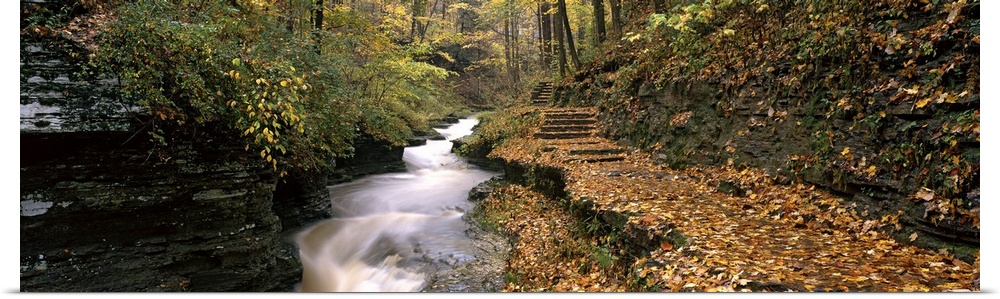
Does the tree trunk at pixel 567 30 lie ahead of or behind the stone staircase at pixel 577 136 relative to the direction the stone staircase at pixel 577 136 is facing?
behind

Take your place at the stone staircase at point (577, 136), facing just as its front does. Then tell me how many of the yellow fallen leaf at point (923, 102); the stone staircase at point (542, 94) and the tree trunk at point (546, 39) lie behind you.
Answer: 2

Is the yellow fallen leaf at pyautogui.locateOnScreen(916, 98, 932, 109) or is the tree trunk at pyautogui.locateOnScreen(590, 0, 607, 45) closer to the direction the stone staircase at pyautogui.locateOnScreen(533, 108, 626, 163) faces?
the yellow fallen leaf

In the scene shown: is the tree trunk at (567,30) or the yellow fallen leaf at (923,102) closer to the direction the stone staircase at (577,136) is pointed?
the yellow fallen leaf

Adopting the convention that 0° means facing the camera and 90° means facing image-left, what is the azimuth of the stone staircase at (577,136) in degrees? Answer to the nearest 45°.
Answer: approximately 0°

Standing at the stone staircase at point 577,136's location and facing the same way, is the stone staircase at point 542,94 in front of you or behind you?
behind

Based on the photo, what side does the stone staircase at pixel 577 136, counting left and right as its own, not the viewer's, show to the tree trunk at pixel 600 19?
back

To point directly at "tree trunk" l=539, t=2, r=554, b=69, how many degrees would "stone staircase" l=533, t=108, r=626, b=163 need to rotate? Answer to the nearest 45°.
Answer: approximately 180°
